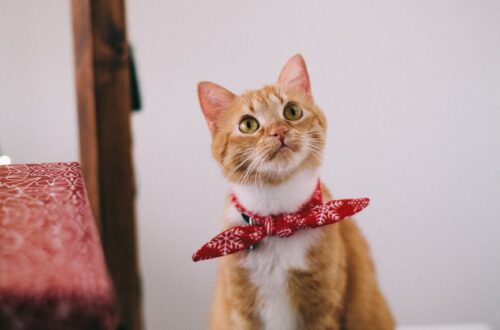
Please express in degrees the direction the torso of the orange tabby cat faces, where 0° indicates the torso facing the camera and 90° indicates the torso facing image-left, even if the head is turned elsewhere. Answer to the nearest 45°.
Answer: approximately 0°

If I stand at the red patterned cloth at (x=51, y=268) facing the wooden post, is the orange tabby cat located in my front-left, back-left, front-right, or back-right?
front-right

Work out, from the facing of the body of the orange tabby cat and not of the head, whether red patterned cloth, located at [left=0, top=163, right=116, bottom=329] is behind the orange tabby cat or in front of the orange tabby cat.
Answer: in front
